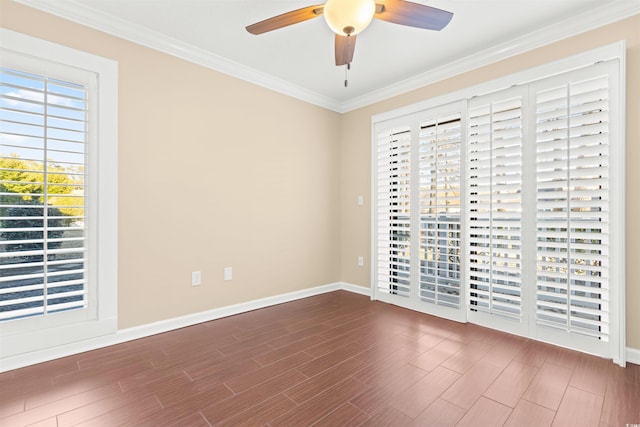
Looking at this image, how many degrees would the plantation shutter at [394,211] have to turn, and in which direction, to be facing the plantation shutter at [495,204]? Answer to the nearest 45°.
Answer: approximately 90° to its left

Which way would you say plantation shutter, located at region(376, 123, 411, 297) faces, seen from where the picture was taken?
facing the viewer and to the left of the viewer

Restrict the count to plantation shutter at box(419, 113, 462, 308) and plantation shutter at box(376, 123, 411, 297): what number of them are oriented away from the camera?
0

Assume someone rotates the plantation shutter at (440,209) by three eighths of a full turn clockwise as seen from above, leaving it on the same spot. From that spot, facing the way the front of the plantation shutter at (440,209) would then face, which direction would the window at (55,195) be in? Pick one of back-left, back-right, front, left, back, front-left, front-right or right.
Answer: back-left

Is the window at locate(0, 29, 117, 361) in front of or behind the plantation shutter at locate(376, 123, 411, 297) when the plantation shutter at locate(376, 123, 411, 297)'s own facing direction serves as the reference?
in front

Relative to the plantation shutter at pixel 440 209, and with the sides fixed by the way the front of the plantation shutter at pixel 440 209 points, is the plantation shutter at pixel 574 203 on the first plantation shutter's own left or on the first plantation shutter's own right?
on the first plantation shutter's own left

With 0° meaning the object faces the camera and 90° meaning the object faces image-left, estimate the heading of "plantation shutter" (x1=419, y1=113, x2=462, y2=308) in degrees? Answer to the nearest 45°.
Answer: approximately 45°

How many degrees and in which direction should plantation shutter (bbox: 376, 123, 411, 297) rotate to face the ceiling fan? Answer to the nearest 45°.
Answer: approximately 45° to its left

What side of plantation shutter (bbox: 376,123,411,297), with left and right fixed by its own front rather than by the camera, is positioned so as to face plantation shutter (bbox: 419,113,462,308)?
left

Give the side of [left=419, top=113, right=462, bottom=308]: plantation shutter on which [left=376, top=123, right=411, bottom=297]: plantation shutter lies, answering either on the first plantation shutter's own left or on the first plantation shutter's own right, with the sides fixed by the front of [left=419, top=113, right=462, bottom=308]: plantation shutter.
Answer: on the first plantation shutter's own right

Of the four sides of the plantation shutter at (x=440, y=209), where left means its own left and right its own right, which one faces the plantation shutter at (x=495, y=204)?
left

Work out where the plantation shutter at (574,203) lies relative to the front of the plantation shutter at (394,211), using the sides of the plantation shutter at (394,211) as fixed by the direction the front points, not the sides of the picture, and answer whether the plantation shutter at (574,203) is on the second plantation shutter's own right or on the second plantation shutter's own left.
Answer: on the second plantation shutter's own left
